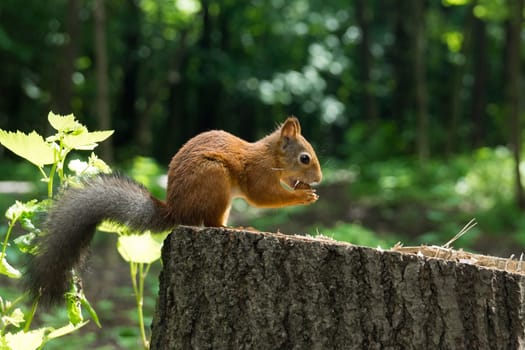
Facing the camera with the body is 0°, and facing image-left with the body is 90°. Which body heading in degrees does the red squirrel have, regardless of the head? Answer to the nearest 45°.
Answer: approximately 270°

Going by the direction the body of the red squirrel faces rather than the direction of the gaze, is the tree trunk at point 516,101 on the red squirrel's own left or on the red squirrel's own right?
on the red squirrel's own left

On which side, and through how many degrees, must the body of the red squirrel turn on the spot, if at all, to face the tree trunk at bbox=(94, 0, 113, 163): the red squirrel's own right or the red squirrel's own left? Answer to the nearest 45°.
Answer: approximately 90° to the red squirrel's own left
